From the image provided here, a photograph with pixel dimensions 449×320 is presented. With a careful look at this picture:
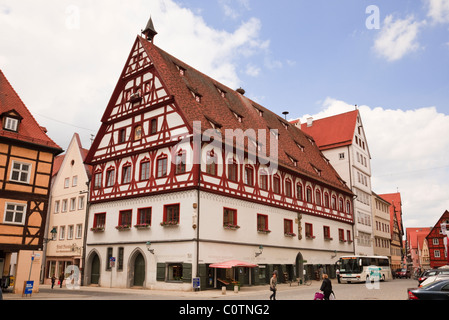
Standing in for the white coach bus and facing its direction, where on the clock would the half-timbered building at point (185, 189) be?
The half-timbered building is roughly at 12 o'clock from the white coach bus.

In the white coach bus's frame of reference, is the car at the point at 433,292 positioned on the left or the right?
on its left

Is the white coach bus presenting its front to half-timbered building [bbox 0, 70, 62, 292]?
yes

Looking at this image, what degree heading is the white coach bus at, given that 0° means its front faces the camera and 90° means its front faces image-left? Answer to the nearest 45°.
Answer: approximately 45°

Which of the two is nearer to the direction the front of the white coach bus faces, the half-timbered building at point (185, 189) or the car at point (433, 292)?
the half-timbered building
